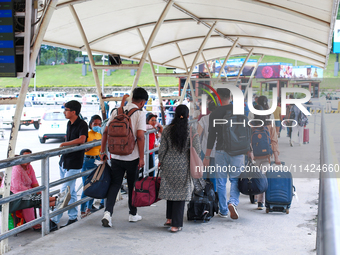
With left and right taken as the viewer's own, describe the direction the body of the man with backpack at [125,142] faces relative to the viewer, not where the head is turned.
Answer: facing away from the viewer and to the right of the viewer

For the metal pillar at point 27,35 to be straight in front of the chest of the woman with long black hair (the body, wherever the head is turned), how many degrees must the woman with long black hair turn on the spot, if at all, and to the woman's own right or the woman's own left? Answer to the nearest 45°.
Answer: approximately 90° to the woman's own left

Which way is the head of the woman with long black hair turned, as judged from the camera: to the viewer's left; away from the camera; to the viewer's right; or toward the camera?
away from the camera

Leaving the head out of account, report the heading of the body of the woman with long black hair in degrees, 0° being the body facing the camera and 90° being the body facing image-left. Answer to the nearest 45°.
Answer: approximately 180°

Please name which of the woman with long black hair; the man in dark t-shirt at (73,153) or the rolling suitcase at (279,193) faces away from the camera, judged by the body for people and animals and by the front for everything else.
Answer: the woman with long black hair

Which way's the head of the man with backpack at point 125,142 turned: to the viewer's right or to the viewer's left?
to the viewer's right
